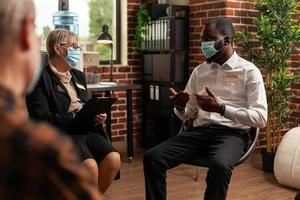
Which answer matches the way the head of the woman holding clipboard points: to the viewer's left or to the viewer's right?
to the viewer's right

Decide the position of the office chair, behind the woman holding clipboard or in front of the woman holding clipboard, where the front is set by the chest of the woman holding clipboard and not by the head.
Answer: in front

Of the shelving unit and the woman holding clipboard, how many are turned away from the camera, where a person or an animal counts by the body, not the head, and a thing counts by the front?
0

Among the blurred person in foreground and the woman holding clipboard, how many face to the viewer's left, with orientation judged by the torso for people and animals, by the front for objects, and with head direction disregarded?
0

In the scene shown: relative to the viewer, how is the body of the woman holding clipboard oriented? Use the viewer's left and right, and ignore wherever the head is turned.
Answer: facing the viewer and to the right of the viewer

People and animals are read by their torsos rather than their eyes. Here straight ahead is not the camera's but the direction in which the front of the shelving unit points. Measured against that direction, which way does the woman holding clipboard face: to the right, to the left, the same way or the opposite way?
to the left

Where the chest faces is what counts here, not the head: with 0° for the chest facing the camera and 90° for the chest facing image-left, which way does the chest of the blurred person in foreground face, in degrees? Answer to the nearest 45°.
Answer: approximately 225°

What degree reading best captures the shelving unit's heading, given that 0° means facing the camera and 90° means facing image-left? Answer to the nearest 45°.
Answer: approximately 45°

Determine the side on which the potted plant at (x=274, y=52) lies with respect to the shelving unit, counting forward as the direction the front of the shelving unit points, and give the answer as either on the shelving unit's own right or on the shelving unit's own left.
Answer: on the shelving unit's own left

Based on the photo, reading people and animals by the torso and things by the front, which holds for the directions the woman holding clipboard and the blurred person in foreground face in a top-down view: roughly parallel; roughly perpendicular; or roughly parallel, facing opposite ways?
roughly perpendicular
